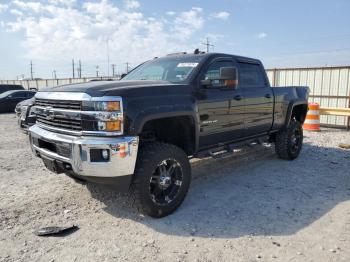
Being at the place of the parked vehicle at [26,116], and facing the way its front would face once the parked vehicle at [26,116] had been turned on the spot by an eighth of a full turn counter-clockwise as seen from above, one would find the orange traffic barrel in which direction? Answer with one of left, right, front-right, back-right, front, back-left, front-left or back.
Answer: left

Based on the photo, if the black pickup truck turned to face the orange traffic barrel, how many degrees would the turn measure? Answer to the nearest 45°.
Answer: approximately 180°

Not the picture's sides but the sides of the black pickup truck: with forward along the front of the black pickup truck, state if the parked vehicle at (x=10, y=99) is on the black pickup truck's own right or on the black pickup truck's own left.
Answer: on the black pickup truck's own right

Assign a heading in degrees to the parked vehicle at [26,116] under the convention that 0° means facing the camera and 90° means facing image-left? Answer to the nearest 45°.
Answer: approximately 45°

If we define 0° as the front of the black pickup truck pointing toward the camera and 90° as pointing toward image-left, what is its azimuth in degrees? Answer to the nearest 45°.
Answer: approximately 45°

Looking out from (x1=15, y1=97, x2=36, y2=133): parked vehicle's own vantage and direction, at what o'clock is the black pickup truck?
The black pickup truck is roughly at 10 o'clock from the parked vehicle.

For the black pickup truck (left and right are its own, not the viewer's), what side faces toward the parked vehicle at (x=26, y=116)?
right
